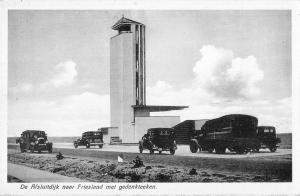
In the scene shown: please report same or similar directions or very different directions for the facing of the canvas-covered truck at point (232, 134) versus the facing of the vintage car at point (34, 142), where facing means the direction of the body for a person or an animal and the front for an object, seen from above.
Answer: very different directions
